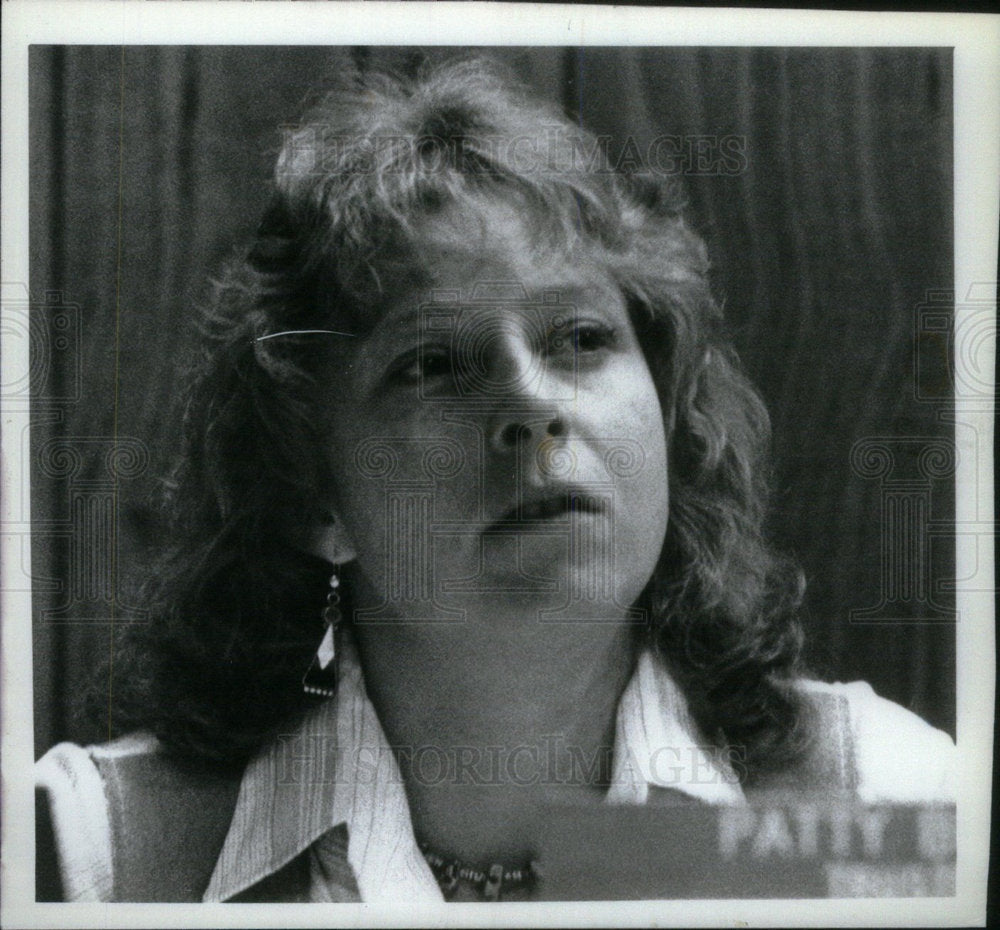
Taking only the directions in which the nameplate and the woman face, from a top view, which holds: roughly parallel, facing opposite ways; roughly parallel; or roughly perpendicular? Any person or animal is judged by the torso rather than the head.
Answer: roughly parallel

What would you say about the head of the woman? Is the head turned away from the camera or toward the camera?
toward the camera

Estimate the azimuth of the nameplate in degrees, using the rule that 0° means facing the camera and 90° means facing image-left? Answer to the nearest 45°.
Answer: approximately 0°

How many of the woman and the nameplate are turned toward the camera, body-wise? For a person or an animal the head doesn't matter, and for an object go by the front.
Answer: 2

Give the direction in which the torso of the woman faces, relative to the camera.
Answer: toward the camera
